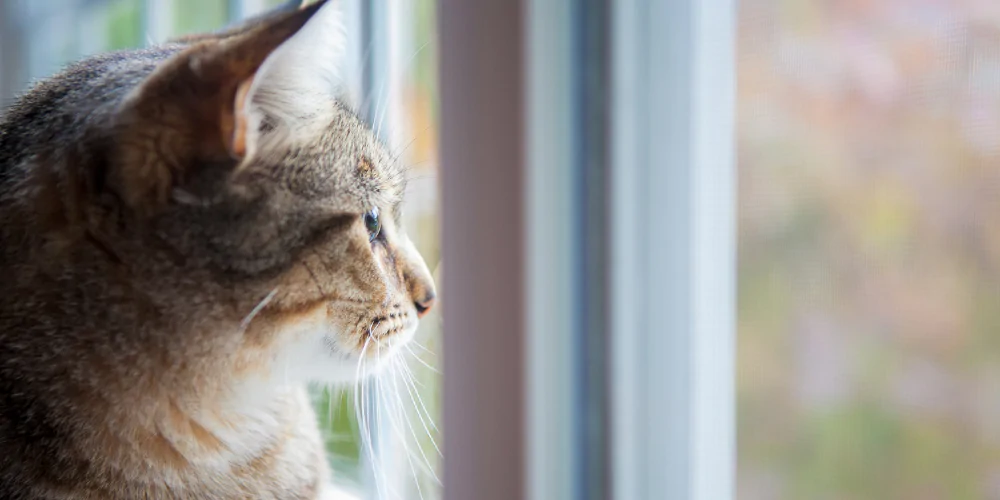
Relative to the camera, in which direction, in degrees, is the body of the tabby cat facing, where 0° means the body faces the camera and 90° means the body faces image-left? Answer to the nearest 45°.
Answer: approximately 270°
